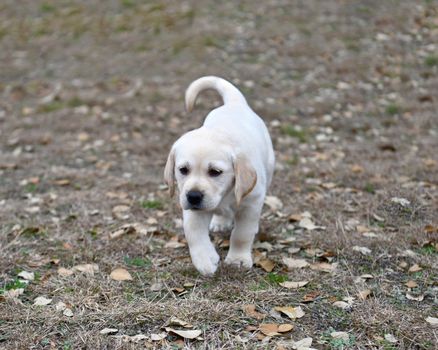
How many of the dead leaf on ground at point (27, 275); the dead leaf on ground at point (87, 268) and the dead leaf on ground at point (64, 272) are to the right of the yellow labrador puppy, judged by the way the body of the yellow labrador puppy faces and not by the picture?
3

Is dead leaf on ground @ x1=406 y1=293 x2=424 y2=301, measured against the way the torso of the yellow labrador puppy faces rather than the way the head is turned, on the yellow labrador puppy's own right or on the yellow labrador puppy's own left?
on the yellow labrador puppy's own left

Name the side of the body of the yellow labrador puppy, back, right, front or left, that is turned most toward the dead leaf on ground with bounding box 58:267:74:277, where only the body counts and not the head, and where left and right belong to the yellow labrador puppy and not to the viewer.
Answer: right

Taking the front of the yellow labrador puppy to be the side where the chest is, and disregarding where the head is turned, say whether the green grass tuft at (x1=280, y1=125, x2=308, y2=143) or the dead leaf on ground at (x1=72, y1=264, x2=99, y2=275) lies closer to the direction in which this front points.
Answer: the dead leaf on ground

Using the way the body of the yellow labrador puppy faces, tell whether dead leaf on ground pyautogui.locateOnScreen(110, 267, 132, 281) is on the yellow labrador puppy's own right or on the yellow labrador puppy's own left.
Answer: on the yellow labrador puppy's own right

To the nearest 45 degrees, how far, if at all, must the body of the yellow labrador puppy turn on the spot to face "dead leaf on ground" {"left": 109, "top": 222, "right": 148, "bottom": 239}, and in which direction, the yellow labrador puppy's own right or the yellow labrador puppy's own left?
approximately 135° to the yellow labrador puppy's own right

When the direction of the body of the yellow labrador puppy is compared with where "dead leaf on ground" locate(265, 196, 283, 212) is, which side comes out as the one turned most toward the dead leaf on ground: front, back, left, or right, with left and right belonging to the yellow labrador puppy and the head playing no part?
back

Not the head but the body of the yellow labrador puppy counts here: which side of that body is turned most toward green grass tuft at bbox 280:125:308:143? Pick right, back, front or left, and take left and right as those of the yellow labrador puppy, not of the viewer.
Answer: back

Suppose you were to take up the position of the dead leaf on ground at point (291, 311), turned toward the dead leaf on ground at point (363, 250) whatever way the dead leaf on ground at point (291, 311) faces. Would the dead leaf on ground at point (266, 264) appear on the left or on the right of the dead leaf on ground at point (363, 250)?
left

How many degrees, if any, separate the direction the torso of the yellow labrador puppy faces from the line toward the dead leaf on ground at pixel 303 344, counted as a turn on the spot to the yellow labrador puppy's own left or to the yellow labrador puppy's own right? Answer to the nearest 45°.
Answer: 0° — it already faces it

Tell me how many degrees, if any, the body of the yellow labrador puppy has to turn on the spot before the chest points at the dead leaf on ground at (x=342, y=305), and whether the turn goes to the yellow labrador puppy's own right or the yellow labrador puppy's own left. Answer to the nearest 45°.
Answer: approximately 45° to the yellow labrador puppy's own left

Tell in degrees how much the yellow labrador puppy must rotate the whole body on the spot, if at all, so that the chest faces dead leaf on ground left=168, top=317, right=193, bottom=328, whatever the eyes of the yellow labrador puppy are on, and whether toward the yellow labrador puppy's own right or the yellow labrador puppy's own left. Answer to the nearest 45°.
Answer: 0° — it already faces it

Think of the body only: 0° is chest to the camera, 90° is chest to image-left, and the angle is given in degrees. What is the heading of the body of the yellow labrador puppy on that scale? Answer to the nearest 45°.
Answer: approximately 0°

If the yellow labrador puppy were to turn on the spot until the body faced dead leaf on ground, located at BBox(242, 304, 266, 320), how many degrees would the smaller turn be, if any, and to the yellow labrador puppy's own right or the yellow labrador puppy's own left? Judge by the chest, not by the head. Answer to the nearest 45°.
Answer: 0° — it already faces it

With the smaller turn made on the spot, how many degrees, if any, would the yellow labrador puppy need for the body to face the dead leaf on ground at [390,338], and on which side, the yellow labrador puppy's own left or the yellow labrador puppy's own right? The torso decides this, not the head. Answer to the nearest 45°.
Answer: approximately 45° to the yellow labrador puppy's own left
